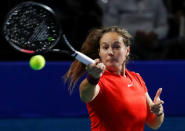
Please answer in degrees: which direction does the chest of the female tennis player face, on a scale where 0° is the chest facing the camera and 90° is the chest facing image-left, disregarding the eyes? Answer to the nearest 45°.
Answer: approximately 315°
